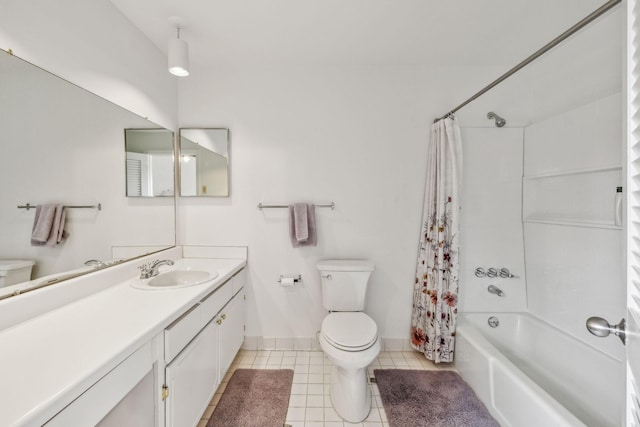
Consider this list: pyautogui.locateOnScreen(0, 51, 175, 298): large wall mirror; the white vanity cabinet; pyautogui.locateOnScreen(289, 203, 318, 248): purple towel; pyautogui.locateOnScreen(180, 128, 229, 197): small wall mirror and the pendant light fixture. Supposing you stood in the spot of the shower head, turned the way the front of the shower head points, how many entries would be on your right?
5

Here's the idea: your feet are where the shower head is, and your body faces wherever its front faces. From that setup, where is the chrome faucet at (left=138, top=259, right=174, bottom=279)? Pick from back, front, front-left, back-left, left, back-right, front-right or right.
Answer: right

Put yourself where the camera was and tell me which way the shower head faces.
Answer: facing the viewer and to the right of the viewer

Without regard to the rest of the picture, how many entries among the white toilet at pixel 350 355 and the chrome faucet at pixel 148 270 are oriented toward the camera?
1

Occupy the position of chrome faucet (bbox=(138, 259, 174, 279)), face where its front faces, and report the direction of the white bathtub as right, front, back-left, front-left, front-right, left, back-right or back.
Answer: front-right

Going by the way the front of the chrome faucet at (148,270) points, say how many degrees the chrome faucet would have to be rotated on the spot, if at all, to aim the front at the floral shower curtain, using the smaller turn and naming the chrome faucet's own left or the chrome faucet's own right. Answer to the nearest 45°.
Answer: approximately 45° to the chrome faucet's own right

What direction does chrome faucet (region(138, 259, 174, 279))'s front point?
to the viewer's right

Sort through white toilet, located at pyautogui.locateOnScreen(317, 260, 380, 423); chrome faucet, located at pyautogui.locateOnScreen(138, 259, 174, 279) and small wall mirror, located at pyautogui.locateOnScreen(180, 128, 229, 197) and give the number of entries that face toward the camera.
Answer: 2

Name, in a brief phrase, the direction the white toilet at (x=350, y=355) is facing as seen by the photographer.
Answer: facing the viewer

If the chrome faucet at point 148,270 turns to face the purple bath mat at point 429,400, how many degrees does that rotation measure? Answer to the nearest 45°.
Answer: approximately 45° to its right

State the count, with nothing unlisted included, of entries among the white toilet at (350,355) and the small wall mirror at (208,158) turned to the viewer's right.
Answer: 0

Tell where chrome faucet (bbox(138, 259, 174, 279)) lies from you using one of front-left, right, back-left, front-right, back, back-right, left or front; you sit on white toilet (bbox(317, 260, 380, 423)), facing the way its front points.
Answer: right

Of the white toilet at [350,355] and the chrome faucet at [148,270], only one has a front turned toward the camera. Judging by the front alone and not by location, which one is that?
the white toilet

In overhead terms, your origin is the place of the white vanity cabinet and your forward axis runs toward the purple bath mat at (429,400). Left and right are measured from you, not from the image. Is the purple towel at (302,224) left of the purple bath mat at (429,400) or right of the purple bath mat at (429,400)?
left

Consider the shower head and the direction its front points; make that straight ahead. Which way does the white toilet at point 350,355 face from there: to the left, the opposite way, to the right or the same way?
the same way

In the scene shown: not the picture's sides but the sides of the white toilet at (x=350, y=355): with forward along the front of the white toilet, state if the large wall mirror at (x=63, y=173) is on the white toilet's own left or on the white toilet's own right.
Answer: on the white toilet's own right
